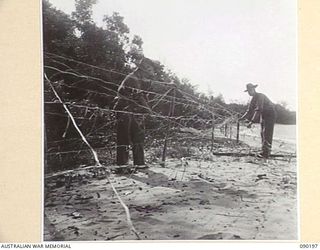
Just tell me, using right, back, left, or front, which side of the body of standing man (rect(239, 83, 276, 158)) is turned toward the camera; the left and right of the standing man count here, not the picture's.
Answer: left
